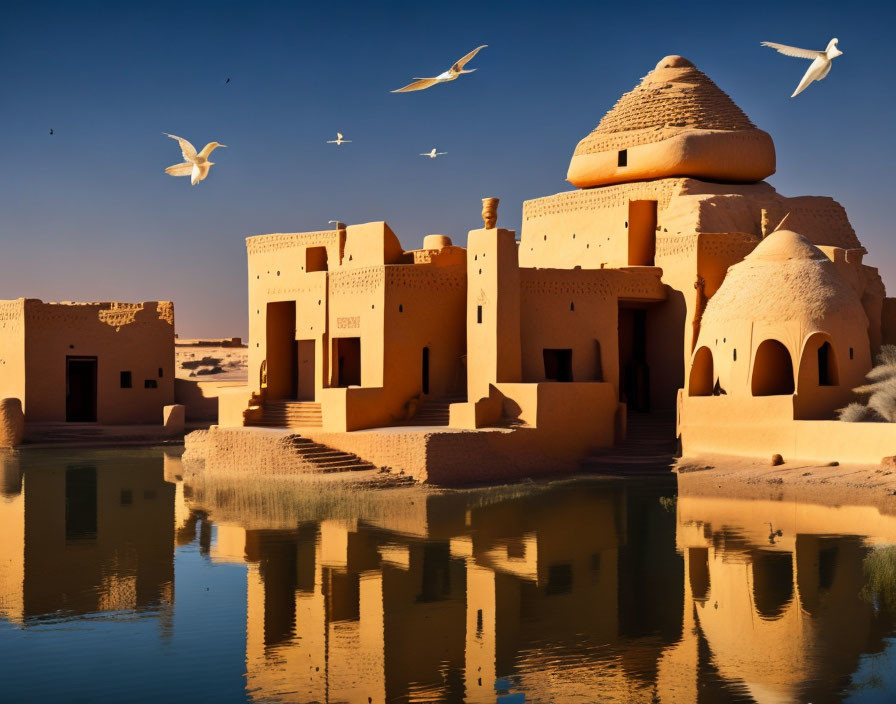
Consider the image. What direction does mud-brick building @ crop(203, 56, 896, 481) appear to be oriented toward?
toward the camera

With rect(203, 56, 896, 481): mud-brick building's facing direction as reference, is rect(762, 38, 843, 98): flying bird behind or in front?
in front

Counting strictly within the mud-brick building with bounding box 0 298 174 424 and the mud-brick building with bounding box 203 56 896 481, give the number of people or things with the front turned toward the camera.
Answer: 2

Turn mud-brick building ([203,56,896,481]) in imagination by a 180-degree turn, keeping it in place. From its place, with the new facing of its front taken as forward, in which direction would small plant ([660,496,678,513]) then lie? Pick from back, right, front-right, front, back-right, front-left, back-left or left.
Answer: back

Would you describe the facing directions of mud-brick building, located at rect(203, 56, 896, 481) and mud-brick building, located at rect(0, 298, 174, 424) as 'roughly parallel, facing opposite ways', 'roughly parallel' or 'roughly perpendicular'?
roughly parallel

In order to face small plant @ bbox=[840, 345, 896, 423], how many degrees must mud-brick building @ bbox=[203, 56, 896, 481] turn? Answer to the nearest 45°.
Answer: approximately 45° to its left

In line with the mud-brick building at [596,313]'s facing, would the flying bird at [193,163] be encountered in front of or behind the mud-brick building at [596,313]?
in front

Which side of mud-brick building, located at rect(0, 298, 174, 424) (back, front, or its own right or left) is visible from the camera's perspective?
front
